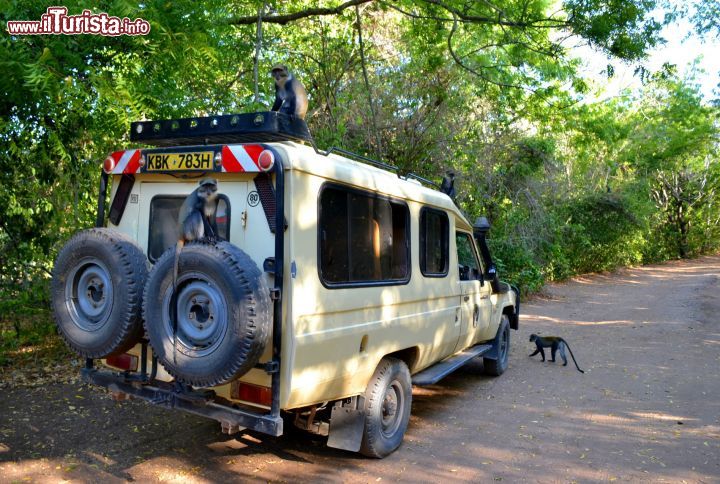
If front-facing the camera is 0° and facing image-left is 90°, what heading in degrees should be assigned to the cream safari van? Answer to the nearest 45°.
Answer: approximately 225°
